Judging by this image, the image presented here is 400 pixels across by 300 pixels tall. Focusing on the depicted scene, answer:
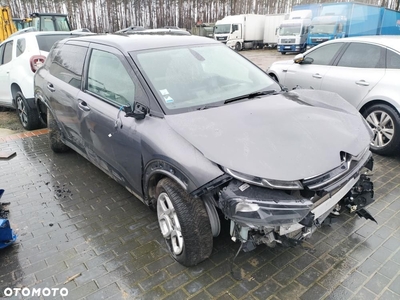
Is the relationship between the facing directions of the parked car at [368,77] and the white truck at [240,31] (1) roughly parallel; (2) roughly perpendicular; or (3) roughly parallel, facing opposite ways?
roughly perpendicular

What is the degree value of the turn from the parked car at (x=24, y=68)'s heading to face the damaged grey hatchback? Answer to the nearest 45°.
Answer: approximately 135° to its left

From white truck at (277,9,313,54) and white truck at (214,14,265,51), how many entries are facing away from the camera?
0

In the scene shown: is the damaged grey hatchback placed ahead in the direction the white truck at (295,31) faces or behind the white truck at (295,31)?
ahead

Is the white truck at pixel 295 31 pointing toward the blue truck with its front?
no

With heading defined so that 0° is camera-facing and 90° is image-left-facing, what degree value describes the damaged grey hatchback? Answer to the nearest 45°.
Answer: approximately 315°

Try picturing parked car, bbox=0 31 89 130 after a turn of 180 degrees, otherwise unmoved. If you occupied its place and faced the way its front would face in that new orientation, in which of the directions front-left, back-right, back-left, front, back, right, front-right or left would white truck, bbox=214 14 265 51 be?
left

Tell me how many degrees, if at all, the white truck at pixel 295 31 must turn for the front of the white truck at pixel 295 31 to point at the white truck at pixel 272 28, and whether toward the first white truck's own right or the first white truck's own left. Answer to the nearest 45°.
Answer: approximately 135° to the first white truck's own right

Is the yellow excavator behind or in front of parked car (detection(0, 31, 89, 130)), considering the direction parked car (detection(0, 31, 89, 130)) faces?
in front

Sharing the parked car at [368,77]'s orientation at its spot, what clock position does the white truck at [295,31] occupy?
The white truck is roughly at 1 o'clock from the parked car.

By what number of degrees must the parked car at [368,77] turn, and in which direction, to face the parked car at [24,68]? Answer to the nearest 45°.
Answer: approximately 45° to its left

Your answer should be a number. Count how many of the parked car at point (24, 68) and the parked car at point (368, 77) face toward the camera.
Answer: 0

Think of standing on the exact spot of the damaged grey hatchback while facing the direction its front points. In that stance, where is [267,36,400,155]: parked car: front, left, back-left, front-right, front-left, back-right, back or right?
left

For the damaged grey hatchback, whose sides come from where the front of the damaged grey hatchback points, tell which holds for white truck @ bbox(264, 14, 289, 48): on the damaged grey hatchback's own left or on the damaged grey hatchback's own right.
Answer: on the damaged grey hatchback's own left

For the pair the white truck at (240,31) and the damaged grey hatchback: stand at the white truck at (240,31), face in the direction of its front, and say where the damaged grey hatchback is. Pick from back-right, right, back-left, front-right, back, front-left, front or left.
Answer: front-left

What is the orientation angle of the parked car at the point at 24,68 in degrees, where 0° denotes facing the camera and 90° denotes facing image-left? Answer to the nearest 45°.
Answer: approximately 135°
